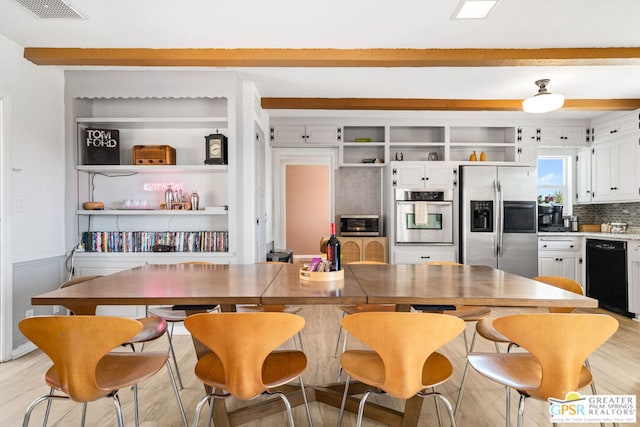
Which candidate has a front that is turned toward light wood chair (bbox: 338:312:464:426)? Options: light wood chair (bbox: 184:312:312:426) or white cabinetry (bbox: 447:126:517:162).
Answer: the white cabinetry

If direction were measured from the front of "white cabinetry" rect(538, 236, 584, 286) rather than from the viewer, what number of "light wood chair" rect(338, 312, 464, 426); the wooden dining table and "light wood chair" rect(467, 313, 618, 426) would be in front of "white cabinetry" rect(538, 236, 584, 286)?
3

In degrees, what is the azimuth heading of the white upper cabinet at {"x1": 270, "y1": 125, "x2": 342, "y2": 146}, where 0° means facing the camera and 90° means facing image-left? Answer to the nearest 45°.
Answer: approximately 0°

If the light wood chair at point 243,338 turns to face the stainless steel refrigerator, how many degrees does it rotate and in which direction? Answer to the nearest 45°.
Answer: approximately 45° to its right

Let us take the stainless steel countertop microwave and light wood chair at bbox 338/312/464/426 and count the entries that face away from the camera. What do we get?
1
